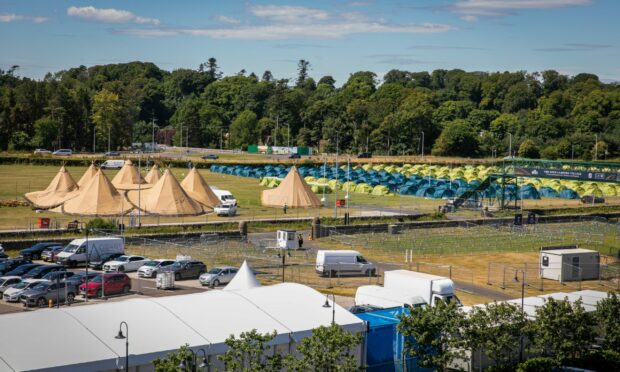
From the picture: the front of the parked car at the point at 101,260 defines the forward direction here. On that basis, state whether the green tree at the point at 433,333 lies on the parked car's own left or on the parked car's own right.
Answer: on the parked car's own left

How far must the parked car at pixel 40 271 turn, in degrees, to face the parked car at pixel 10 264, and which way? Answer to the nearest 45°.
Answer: approximately 90° to its right

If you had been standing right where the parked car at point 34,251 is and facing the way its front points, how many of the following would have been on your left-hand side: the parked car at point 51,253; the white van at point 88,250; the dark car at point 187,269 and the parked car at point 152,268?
4

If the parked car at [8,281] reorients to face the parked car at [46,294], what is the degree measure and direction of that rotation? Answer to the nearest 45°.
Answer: approximately 90° to its left

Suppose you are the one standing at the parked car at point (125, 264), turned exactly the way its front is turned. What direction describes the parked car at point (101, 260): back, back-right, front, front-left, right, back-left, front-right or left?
right

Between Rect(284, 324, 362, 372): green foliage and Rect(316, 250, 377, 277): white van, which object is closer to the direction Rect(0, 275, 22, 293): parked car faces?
the green foliage

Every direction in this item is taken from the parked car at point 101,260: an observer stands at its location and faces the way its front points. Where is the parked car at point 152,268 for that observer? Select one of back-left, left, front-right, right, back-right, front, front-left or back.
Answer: left

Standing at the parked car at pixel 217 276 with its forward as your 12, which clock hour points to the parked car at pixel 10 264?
the parked car at pixel 10 264 is roughly at 2 o'clock from the parked car at pixel 217 276.

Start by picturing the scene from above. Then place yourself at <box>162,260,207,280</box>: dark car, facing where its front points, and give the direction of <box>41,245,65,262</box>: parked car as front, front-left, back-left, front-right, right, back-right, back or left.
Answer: right

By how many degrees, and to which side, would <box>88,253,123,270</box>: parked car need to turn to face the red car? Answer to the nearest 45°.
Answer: approximately 45° to its left

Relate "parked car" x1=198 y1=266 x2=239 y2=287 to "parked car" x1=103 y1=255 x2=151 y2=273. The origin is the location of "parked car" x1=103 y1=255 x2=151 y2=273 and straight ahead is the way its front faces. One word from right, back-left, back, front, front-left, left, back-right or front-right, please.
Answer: left
